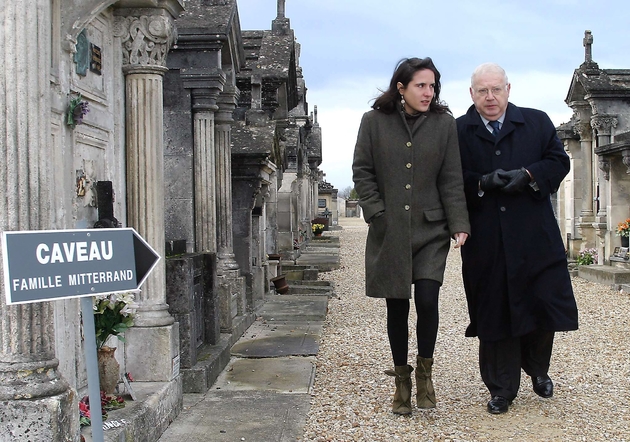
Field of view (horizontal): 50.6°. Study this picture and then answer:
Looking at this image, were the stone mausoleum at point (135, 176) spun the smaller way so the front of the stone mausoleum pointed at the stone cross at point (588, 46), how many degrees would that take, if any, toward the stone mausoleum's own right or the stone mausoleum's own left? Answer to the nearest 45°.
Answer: approximately 45° to the stone mausoleum's own left

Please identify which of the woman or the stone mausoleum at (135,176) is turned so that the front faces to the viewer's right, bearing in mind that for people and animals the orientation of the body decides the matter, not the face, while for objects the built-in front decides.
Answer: the stone mausoleum

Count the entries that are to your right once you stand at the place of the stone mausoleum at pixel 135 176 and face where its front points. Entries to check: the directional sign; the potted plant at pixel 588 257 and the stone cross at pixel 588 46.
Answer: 1

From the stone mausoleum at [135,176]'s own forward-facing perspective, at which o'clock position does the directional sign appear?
The directional sign is roughly at 3 o'clock from the stone mausoleum.

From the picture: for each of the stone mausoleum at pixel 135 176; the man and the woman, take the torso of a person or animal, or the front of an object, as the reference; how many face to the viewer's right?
1

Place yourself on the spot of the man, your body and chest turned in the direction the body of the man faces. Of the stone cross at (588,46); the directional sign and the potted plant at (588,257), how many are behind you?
2

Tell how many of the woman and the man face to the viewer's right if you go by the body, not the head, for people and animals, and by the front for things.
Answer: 0

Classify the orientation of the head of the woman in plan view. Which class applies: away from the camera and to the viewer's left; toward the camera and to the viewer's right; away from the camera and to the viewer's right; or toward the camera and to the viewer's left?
toward the camera and to the viewer's right

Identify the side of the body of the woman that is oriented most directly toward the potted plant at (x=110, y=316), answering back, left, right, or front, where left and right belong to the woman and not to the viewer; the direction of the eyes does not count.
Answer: right

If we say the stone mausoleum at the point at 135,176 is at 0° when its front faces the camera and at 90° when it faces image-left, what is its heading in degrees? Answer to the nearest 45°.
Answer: approximately 270°

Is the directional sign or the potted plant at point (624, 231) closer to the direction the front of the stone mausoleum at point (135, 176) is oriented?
the potted plant

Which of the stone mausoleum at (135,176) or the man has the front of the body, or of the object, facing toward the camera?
the man

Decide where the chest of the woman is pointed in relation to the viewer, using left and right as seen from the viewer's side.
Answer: facing the viewer

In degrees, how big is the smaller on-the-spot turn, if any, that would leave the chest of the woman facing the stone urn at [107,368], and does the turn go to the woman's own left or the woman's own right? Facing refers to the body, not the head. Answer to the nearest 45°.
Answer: approximately 90° to the woman's own right

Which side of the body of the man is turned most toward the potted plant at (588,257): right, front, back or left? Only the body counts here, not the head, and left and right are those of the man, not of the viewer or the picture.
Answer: back

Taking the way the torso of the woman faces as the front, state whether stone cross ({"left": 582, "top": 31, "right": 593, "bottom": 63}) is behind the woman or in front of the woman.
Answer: behind
